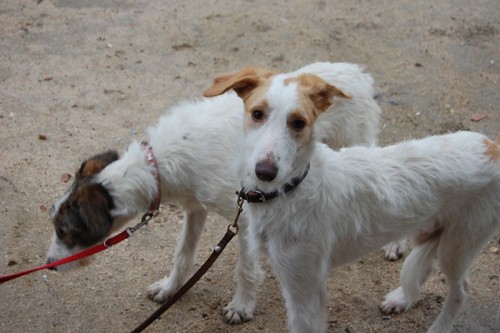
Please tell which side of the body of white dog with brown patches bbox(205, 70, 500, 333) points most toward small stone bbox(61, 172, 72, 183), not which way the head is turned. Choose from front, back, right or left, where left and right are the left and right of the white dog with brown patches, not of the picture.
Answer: right

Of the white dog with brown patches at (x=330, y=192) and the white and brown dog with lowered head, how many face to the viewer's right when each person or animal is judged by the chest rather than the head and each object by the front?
0

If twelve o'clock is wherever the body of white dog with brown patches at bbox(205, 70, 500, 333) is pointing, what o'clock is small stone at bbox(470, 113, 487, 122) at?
The small stone is roughly at 5 o'clock from the white dog with brown patches.

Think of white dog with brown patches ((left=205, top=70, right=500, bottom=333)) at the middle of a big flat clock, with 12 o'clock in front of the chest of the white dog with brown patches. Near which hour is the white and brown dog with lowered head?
The white and brown dog with lowered head is roughly at 2 o'clock from the white dog with brown patches.

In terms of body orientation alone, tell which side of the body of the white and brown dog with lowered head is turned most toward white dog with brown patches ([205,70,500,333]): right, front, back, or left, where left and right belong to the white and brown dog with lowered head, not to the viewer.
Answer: left

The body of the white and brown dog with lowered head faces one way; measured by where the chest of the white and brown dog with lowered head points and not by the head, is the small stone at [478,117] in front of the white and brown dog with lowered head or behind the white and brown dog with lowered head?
behind
